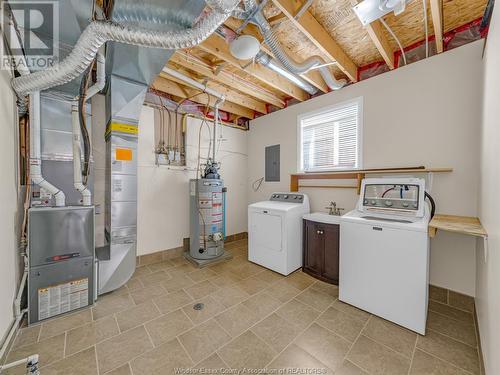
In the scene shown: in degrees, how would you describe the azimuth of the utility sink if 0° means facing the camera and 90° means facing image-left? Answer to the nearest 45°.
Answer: approximately 45°

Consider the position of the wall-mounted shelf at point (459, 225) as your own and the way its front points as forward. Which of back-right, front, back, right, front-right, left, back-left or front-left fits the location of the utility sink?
right

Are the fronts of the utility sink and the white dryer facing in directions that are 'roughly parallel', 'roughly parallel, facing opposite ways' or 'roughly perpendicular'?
roughly parallel

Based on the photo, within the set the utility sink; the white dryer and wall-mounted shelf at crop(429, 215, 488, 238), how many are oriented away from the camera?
0

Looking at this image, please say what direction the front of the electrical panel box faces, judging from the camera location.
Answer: facing the viewer and to the left of the viewer

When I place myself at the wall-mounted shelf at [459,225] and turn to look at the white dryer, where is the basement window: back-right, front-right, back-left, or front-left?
front-right

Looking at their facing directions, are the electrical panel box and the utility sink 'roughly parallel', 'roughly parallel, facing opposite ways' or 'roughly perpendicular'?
roughly parallel

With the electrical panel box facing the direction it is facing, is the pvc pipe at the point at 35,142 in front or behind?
in front

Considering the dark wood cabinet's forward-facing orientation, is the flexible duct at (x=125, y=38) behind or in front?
in front
